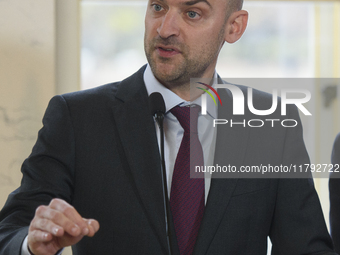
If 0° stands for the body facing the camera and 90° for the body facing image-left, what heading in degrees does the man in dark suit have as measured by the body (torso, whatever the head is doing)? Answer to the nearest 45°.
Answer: approximately 0°
